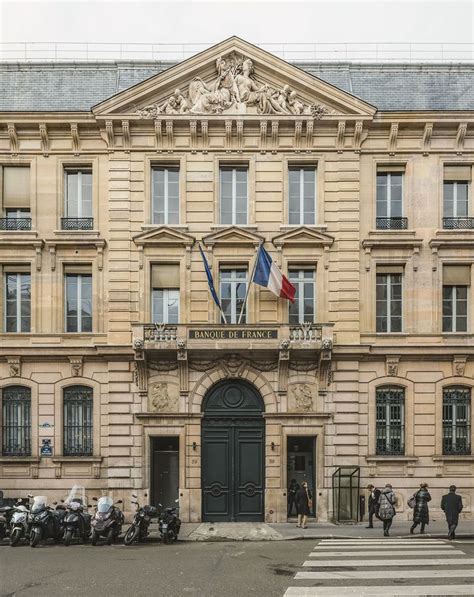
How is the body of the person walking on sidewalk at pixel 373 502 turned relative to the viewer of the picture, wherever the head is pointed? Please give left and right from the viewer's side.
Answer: facing to the left of the viewer

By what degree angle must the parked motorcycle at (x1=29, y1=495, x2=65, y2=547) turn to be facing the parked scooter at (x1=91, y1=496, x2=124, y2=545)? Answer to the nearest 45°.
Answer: approximately 135° to its left

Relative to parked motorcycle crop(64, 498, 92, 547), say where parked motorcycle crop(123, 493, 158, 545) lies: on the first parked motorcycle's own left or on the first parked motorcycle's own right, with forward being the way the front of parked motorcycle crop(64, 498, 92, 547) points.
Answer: on the first parked motorcycle's own left

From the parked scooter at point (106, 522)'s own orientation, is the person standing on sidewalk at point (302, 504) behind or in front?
behind

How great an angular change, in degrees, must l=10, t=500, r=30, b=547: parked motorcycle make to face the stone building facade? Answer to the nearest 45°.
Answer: approximately 180°

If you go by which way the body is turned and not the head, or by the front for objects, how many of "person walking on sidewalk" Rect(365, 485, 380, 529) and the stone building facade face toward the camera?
1

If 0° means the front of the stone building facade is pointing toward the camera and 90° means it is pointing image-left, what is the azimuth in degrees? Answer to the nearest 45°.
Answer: approximately 0°

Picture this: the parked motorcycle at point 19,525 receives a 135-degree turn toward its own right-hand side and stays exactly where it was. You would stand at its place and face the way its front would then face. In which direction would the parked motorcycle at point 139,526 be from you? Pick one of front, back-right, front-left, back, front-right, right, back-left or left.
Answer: right

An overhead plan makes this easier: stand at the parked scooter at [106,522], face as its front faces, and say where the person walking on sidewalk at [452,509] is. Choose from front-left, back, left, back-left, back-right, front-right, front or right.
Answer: back-left

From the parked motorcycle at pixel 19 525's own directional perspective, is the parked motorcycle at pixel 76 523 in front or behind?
behind
